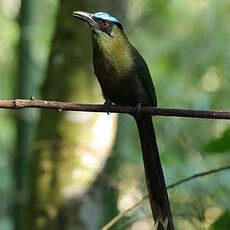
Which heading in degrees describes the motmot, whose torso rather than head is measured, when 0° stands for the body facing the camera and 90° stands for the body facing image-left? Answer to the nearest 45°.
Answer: approximately 45°
